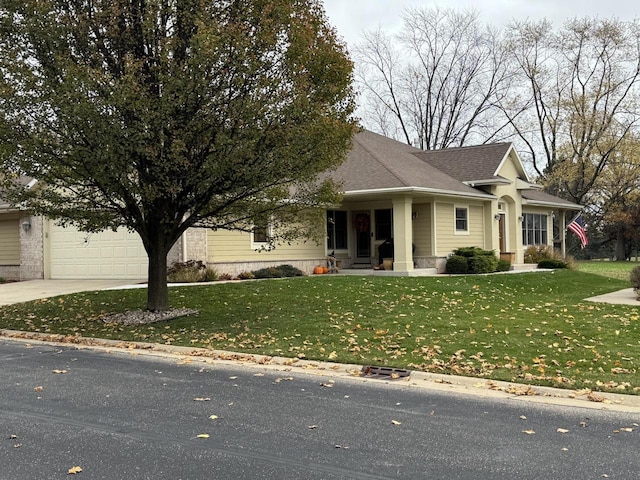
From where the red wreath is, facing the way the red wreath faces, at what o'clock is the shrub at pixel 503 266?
The shrub is roughly at 9 o'clock from the red wreath.

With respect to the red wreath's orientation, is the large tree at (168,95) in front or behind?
in front

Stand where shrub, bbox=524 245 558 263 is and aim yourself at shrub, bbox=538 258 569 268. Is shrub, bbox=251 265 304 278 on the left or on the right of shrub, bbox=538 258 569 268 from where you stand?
right

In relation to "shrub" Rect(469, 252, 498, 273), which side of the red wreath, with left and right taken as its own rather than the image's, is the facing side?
left

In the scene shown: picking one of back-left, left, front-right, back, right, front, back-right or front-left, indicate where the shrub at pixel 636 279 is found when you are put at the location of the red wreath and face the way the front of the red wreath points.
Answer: front-left

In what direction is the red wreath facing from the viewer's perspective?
toward the camera

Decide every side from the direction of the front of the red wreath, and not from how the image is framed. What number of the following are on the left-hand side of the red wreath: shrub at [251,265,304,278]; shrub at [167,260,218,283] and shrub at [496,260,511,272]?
1

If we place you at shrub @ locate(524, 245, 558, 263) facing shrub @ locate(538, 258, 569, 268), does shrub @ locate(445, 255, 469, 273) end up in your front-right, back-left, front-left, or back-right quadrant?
front-right

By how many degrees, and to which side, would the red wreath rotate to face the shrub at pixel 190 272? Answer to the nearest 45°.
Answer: approximately 45° to its right

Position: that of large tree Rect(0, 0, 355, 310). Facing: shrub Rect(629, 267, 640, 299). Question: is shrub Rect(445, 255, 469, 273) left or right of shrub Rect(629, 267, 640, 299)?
left

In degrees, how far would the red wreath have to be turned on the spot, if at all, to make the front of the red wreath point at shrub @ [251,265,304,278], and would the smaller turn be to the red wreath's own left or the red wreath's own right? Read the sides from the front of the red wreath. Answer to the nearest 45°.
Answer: approximately 45° to the red wreath's own right
